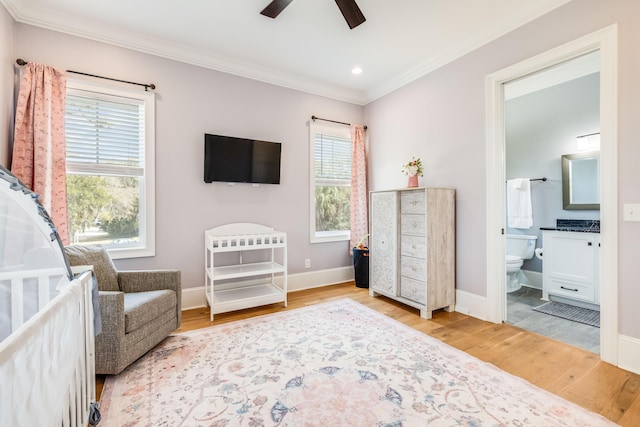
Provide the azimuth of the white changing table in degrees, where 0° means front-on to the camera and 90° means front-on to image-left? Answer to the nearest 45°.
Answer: approximately 0°

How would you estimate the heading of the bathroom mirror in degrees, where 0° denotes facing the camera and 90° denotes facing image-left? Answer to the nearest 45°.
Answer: approximately 0°

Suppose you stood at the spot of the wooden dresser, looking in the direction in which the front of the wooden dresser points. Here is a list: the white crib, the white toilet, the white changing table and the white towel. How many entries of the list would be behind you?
2

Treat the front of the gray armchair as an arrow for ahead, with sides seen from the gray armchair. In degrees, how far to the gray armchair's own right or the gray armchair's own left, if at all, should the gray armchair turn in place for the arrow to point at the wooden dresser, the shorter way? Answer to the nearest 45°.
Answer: approximately 45° to the gray armchair's own left

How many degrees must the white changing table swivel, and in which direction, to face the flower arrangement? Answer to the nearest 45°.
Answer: approximately 90° to its left

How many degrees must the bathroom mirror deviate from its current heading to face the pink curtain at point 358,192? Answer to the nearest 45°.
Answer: approximately 45° to its right

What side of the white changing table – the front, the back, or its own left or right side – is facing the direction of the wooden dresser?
left

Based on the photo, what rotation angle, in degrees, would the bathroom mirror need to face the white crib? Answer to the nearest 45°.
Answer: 0° — it already faces it

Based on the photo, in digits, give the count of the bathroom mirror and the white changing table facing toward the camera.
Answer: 2
